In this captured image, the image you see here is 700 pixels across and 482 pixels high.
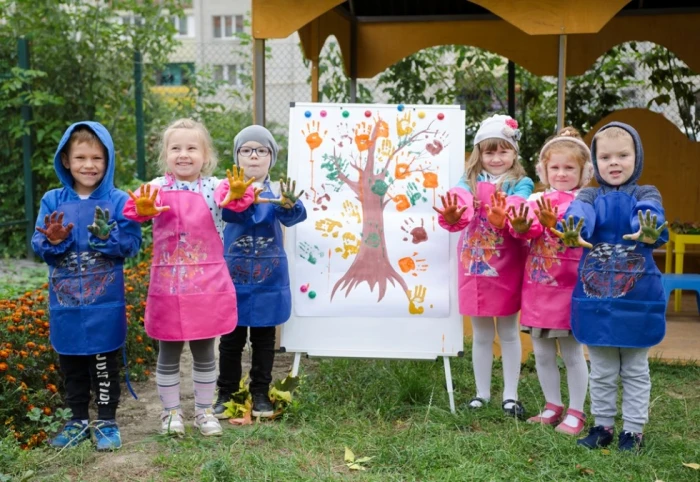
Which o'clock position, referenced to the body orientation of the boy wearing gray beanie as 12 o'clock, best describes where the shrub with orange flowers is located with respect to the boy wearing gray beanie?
The shrub with orange flowers is roughly at 3 o'clock from the boy wearing gray beanie.

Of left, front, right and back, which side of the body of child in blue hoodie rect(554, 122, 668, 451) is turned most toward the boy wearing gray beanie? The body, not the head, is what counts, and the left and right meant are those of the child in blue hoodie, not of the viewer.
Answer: right

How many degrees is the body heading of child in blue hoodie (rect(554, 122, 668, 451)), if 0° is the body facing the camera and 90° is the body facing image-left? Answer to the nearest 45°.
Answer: approximately 0°
